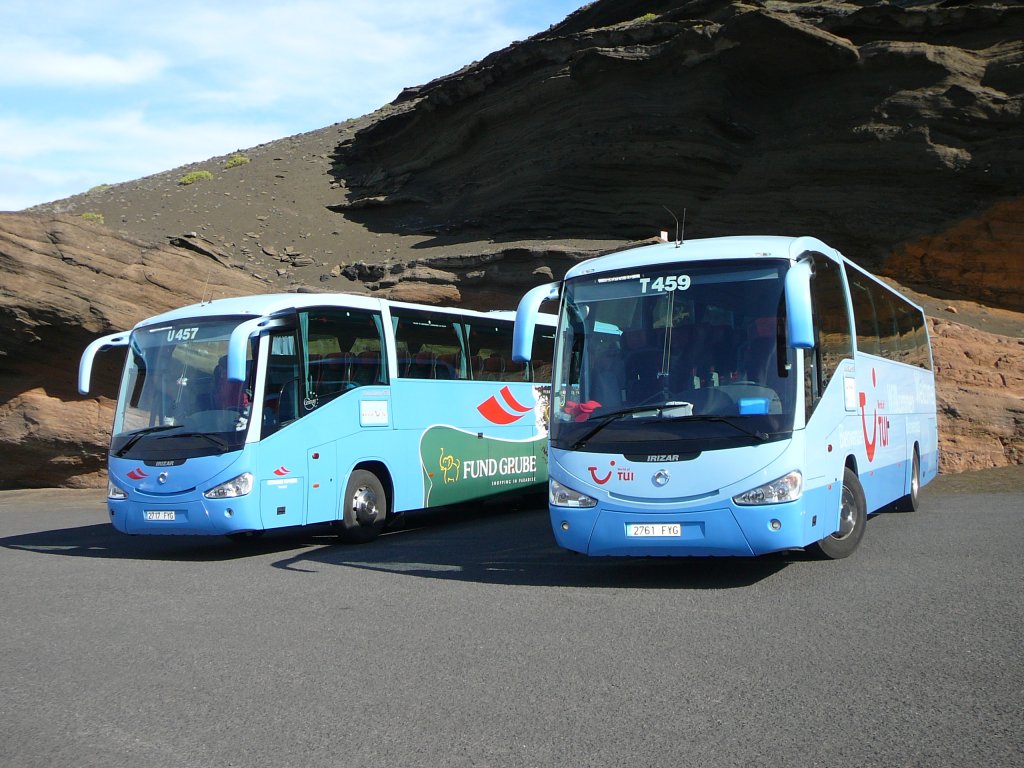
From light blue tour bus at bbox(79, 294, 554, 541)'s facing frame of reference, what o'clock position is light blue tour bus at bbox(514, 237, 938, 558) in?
light blue tour bus at bbox(514, 237, 938, 558) is roughly at 9 o'clock from light blue tour bus at bbox(79, 294, 554, 541).

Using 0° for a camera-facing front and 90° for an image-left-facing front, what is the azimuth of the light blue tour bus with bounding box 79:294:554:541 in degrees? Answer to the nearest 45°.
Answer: approximately 45°
